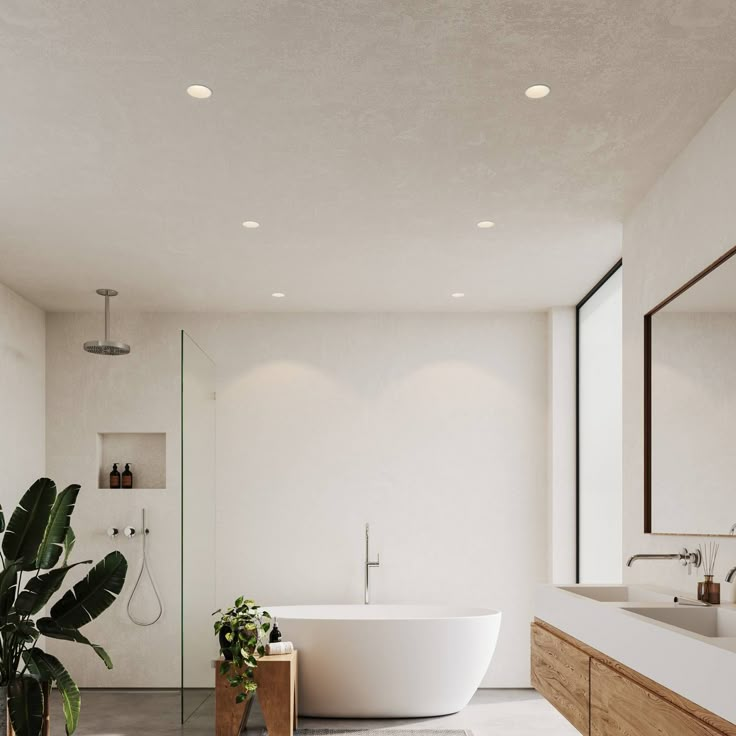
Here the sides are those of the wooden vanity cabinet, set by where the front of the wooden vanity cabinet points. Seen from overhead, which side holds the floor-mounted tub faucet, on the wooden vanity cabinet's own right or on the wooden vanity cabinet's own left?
on the wooden vanity cabinet's own right

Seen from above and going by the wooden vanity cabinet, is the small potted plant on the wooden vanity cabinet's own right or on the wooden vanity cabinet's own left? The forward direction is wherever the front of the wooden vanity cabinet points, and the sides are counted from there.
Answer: on the wooden vanity cabinet's own right

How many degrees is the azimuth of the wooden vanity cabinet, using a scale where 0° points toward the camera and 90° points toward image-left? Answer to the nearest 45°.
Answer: approximately 45°

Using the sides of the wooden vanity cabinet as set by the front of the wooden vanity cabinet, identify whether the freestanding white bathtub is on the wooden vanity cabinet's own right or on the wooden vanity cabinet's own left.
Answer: on the wooden vanity cabinet's own right
